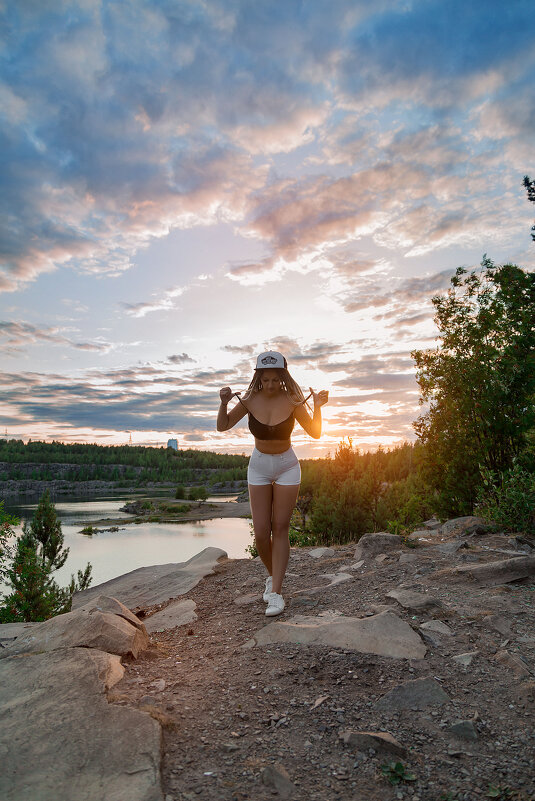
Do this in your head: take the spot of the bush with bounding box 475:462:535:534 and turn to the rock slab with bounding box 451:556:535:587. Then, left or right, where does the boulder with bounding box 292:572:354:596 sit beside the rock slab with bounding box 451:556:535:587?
right

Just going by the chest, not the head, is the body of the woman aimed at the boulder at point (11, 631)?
no

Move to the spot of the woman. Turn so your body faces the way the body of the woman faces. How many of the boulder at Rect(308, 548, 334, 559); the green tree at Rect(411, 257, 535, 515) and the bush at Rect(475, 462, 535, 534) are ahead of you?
0

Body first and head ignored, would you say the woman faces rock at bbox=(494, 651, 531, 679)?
no

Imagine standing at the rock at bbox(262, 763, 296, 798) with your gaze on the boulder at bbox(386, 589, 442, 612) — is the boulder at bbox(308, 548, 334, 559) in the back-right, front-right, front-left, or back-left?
front-left

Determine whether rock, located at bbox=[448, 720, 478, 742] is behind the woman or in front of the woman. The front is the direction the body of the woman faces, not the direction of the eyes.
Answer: in front

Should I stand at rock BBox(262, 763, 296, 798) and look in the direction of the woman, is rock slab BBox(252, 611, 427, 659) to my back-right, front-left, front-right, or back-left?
front-right

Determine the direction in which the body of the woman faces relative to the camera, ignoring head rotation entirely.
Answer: toward the camera

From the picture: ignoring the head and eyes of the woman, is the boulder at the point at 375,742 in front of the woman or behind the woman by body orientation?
in front

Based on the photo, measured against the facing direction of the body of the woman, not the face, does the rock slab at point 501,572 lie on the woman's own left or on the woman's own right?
on the woman's own left

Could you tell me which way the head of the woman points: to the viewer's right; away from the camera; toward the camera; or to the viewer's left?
toward the camera

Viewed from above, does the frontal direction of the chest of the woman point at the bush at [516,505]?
no

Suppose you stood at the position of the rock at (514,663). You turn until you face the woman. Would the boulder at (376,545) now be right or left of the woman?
right

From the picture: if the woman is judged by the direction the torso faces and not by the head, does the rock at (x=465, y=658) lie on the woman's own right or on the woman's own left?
on the woman's own left
